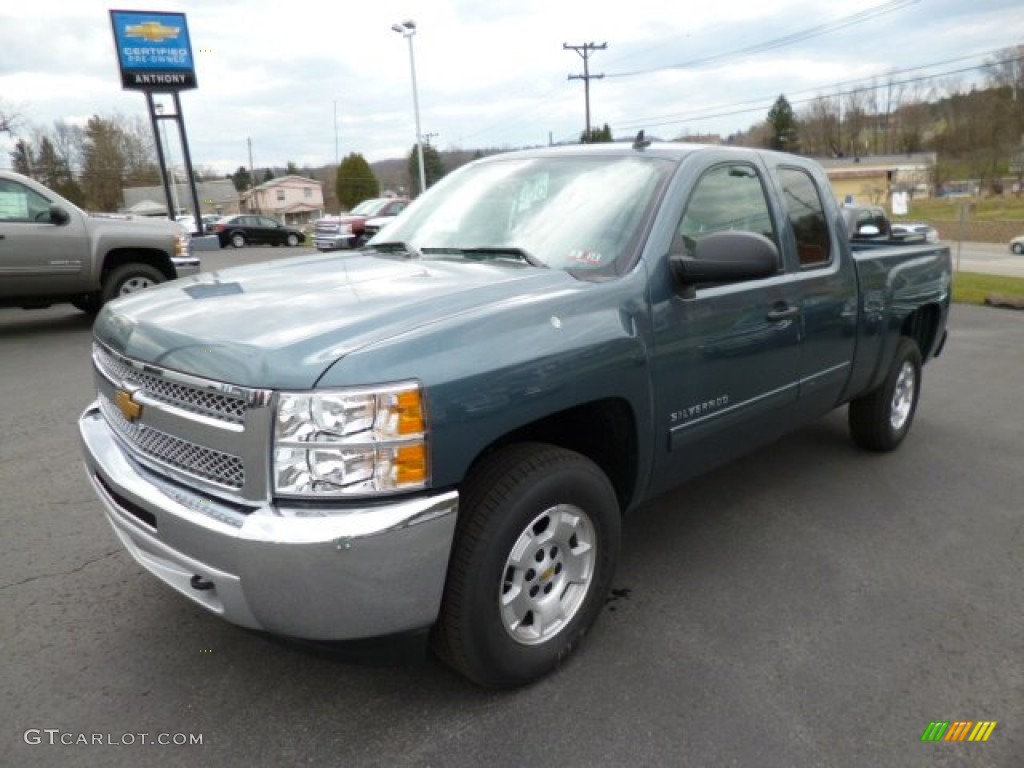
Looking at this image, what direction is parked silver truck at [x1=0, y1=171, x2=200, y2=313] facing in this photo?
to the viewer's right

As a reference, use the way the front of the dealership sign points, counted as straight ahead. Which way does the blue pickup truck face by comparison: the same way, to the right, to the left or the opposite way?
to the right

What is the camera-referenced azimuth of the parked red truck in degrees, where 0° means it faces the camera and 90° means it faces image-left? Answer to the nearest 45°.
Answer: approximately 45°

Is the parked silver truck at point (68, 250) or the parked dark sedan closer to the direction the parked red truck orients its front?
the parked silver truck

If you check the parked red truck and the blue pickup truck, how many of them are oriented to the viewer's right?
0

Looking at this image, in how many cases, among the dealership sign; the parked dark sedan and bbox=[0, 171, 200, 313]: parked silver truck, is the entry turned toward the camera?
1

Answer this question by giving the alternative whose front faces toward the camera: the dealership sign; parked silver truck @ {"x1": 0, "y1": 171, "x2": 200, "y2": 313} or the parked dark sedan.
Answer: the dealership sign

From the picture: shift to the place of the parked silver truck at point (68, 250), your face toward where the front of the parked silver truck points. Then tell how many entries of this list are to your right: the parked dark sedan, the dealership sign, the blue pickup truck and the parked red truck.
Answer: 1

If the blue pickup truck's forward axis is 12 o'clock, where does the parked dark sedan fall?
The parked dark sedan is roughly at 4 o'clock from the blue pickup truck.
